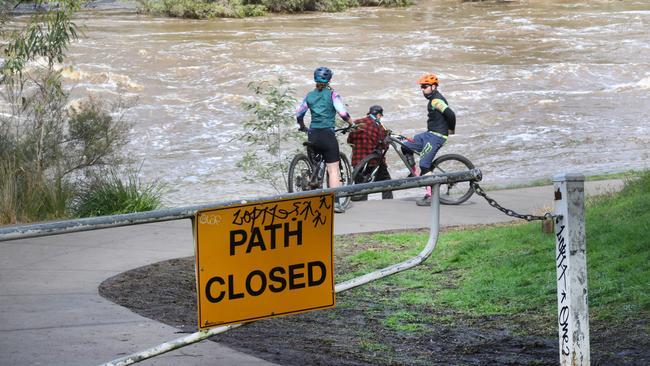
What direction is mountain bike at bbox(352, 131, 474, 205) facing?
to the viewer's left

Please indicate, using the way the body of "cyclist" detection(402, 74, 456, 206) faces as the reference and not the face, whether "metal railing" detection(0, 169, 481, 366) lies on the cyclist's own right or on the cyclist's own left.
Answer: on the cyclist's own left

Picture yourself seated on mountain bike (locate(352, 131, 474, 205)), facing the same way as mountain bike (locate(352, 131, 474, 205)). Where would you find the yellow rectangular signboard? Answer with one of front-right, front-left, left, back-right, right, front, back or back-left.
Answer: left

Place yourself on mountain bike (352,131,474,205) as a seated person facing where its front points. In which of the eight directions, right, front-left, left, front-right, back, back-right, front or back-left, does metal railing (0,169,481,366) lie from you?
left

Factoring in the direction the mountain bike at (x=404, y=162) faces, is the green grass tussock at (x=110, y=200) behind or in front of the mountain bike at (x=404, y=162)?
in front

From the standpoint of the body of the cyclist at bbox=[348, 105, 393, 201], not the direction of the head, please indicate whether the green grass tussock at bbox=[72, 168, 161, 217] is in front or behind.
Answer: behind

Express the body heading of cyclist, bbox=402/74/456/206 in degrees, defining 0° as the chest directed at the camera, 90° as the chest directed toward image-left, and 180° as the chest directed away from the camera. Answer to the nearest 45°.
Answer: approximately 90°

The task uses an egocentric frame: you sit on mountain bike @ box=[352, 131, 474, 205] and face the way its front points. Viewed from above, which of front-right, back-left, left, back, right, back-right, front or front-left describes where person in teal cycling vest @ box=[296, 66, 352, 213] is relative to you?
front-left

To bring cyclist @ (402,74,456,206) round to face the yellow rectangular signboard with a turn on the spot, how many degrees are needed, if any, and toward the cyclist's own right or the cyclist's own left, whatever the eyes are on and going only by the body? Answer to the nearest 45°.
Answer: approximately 90° to the cyclist's own left

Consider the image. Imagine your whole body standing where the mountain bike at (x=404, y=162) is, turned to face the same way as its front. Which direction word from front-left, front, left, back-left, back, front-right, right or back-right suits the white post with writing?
left

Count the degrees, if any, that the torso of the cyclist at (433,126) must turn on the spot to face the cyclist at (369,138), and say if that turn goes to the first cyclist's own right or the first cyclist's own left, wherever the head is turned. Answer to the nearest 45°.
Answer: approximately 45° to the first cyclist's own right

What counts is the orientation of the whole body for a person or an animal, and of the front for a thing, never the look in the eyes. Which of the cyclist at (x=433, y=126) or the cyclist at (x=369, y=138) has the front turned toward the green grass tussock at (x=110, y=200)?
the cyclist at (x=433, y=126)
